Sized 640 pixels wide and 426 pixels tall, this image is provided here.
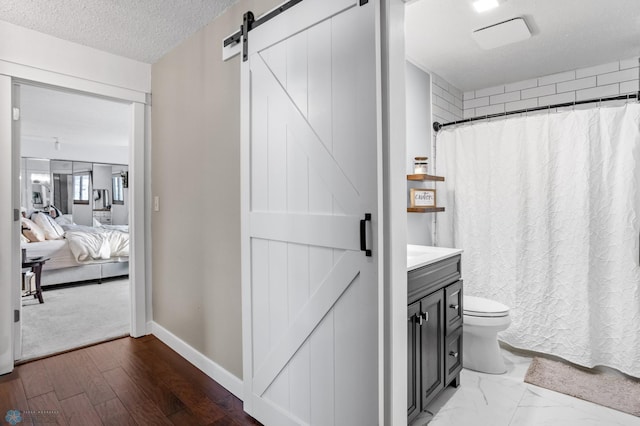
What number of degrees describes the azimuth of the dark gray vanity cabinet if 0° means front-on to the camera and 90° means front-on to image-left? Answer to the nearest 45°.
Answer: approximately 315°

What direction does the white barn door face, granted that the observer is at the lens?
facing the viewer and to the left of the viewer

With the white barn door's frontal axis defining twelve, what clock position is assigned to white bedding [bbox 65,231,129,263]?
The white bedding is roughly at 3 o'clock from the white barn door.

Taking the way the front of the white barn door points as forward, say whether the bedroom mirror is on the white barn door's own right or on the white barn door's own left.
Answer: on the white barn door's own right

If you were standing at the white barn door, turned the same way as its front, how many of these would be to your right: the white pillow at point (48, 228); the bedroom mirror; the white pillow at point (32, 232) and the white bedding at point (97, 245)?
4

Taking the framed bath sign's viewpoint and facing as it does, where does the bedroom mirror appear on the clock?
The bedroom mirror is roughly at 5 o'clock from the framed bath sign.

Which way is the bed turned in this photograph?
to the viewer's right

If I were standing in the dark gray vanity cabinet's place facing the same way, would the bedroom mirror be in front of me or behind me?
behind

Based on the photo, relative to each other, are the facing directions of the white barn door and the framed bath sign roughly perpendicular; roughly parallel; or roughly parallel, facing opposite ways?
roughly perpendicular

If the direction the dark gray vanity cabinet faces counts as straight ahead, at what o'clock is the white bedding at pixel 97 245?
The white bedding is roughly at 5 o'clock from the dark gray vanity cabinet.

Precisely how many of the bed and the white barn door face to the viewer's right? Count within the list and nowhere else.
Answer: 1

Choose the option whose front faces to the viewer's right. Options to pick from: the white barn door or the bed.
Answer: the bed

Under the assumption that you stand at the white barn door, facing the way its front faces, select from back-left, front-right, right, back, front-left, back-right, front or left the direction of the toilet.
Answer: back

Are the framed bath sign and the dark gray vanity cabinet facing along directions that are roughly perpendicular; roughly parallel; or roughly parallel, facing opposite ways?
roughly parallel
